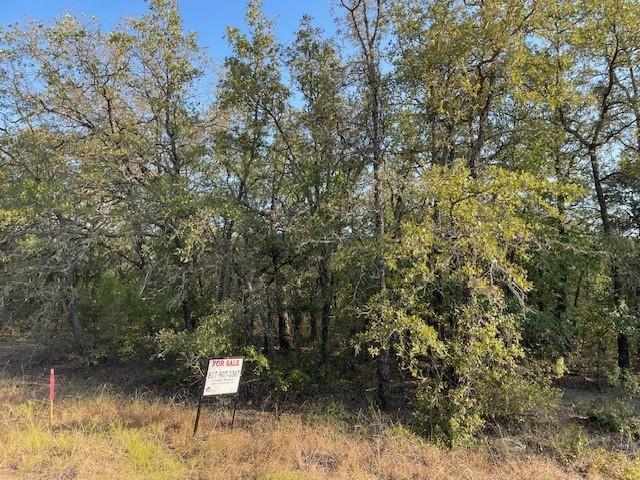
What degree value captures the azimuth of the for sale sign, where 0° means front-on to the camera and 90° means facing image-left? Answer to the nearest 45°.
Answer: approximately 0°
